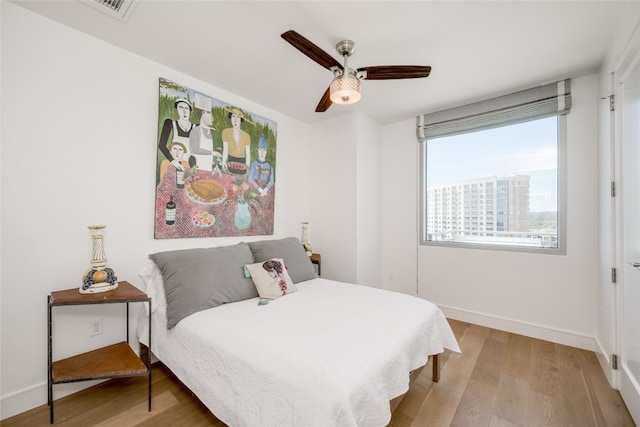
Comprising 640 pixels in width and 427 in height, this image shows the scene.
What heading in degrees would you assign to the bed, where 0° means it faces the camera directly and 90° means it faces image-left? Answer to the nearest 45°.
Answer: approximately 315°

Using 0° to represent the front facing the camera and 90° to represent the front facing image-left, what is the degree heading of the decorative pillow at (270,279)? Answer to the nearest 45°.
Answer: approximately 315°

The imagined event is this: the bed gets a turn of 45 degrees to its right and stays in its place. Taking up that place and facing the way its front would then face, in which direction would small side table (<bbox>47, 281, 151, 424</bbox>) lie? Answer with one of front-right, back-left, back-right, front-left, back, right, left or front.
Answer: right

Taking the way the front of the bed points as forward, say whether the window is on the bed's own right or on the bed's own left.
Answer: on the bed's own left

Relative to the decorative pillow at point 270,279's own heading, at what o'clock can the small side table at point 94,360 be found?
The small side table is roughly at 4 o'clock from the decorative pillow.

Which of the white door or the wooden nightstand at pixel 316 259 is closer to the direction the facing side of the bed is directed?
the white door

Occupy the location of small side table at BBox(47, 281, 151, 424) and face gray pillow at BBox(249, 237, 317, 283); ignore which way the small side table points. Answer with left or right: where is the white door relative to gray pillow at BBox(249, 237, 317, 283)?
right

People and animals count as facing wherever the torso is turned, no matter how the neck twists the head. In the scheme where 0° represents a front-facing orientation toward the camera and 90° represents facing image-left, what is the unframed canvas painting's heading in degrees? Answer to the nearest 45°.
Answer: approximately 315°
